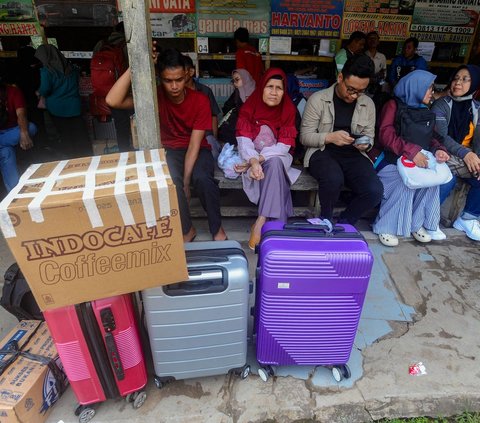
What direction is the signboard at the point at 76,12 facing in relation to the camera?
toward the camera

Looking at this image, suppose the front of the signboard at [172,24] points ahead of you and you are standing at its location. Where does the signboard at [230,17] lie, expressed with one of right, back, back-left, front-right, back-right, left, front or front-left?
left

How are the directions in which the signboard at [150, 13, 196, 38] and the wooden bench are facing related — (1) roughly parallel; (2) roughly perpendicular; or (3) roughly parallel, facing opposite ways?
roughly parallel

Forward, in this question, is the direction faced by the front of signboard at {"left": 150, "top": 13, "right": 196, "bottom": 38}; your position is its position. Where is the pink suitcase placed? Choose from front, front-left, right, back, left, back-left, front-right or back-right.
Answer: front

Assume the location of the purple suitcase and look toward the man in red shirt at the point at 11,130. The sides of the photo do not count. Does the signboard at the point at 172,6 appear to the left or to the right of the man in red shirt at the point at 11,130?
right

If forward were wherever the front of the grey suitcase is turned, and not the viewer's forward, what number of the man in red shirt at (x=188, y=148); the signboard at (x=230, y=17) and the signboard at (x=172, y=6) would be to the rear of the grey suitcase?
3

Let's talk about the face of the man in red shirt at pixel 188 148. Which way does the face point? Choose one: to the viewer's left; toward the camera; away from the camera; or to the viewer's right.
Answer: toward the camera

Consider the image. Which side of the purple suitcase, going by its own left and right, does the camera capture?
front

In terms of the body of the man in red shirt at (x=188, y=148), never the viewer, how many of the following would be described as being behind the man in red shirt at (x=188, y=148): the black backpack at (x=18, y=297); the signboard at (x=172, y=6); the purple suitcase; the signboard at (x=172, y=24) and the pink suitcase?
2

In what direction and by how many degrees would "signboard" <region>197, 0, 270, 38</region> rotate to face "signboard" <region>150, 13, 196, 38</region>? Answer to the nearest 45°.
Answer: approximately 90° to its right

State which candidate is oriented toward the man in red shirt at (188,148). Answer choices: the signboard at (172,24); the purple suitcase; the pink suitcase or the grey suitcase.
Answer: the signboard

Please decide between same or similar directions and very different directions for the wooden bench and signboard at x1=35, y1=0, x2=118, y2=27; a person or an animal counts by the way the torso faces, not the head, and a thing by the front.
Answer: same or similar directions

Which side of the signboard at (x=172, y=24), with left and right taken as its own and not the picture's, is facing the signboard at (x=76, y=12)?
right

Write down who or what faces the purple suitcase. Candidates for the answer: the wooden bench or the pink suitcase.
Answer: the wooden bench

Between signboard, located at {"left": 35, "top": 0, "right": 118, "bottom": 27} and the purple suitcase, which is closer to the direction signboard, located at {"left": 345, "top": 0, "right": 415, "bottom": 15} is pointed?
the purple suitcase

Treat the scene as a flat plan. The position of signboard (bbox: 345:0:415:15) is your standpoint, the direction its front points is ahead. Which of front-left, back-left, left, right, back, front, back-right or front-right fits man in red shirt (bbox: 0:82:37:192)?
front-right
